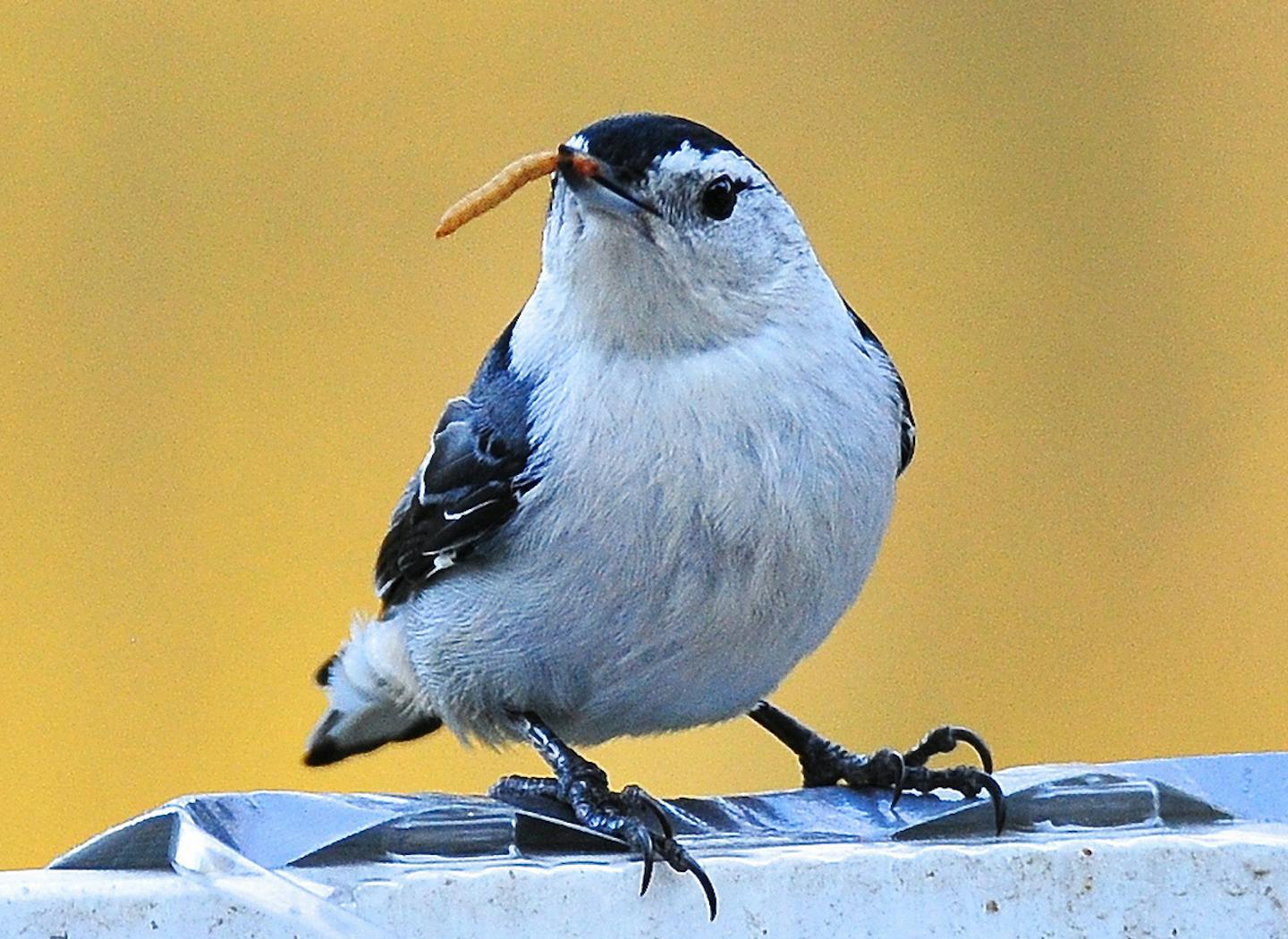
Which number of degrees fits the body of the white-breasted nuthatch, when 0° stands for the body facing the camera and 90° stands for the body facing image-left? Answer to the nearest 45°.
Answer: approximately 315°
